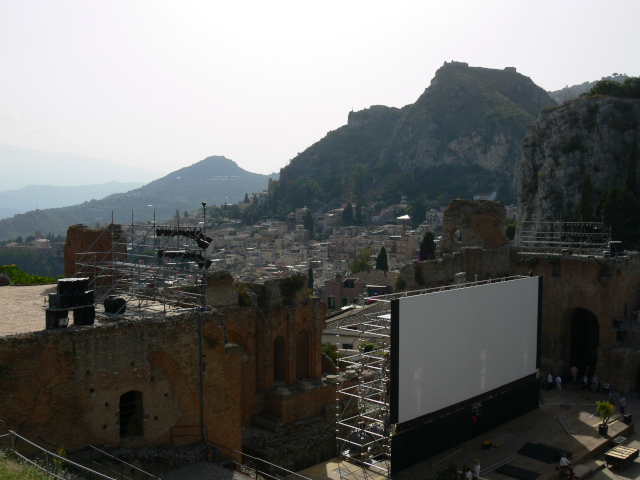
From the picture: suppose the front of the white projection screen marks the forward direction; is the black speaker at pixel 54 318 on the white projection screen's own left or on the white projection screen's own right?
on the white projection screen's own right

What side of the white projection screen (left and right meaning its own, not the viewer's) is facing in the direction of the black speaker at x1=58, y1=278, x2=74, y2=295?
right

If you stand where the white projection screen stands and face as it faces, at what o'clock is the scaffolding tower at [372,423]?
The scaffolding tower is roughly at 3 o'clock from the white projection screen.

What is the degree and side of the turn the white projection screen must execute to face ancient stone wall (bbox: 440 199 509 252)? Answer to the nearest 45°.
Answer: approximately 135° to its left

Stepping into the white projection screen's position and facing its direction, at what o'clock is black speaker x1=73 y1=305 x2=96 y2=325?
The black speaker is roughly at 3 o'clock from the white projection screen.

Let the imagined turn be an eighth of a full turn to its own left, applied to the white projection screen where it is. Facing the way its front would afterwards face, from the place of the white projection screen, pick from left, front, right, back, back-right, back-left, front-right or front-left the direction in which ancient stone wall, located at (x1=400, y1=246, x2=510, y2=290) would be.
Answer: left

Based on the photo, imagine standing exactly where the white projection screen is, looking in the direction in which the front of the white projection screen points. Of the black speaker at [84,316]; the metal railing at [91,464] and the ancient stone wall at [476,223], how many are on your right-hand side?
2

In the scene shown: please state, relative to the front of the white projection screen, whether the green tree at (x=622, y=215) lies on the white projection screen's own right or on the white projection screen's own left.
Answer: on the white projection screen's own left

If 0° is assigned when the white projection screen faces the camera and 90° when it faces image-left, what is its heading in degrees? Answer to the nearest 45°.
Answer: approximately 315°

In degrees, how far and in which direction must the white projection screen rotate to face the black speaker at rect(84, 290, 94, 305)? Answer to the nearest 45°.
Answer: approximately 90° to its right

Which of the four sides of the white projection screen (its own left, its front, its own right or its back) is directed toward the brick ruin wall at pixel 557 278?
left

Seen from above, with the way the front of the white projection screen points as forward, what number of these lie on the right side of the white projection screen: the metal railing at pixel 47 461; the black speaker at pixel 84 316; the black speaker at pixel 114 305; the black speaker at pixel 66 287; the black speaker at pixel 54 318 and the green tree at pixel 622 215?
5

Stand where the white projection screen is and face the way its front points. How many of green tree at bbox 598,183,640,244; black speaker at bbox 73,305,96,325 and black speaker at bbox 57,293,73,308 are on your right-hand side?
2

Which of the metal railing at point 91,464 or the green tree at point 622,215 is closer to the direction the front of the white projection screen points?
the metal railing

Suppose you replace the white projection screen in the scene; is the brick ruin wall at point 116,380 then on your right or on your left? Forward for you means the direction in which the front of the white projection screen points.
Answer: on your right
